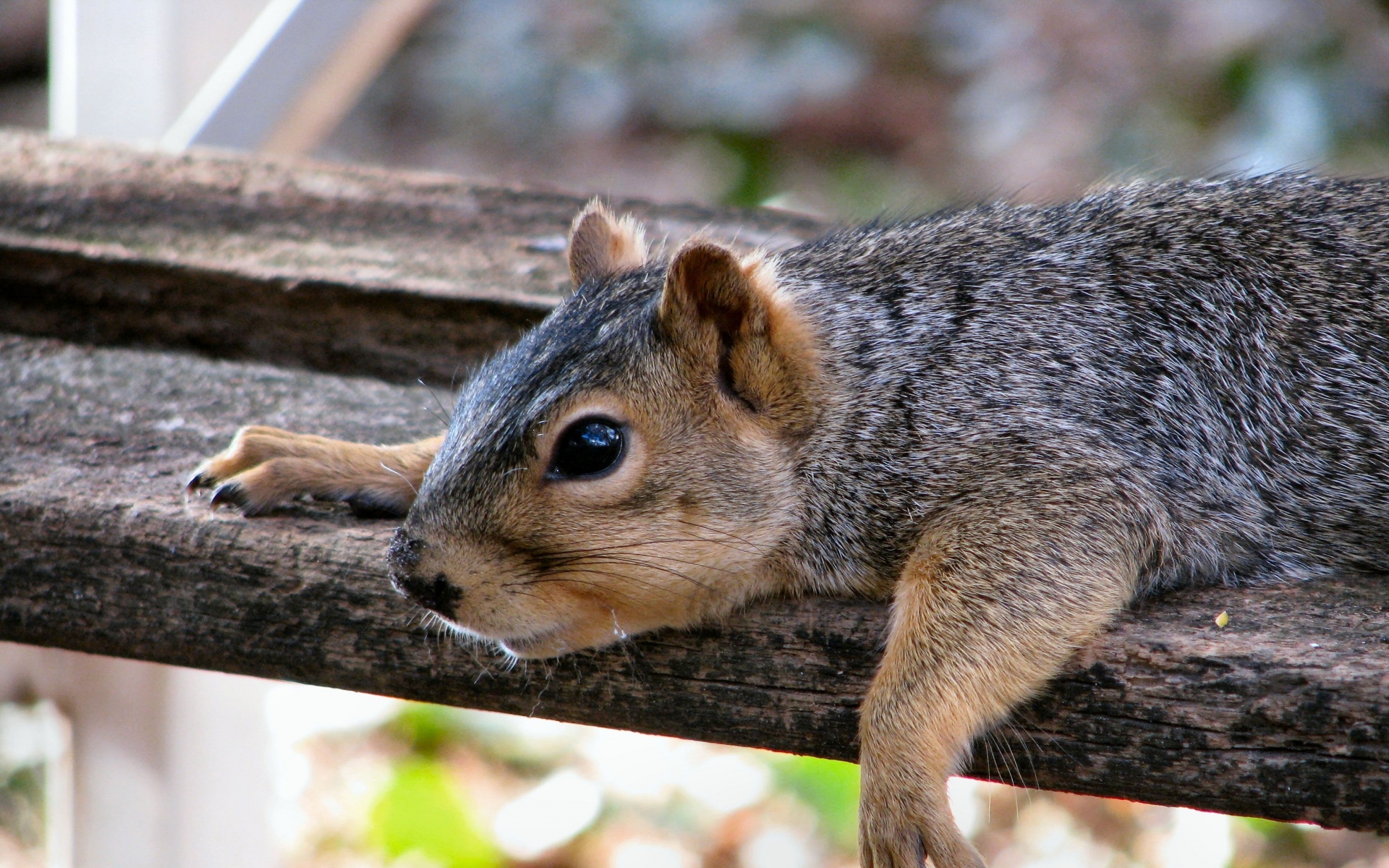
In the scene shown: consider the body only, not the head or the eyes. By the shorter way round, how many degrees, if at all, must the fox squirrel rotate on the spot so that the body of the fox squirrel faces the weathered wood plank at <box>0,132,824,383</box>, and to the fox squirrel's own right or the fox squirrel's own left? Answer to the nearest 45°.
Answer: approximately 45° to the fox squirrel's own right

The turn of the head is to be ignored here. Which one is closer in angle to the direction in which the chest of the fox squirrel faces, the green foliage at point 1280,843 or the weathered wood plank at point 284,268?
the weathered wood plank

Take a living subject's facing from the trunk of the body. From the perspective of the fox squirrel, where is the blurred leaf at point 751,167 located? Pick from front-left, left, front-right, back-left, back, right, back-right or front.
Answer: right

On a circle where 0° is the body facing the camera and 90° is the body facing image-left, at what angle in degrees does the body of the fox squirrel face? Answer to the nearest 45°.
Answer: approximately 90°

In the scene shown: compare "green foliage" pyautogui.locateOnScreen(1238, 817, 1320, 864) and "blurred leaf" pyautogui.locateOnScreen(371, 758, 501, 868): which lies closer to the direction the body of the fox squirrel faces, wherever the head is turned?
the blurred leaf

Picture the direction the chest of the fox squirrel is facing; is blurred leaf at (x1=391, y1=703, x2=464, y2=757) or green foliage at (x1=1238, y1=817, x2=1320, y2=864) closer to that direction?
the blurred leaf
